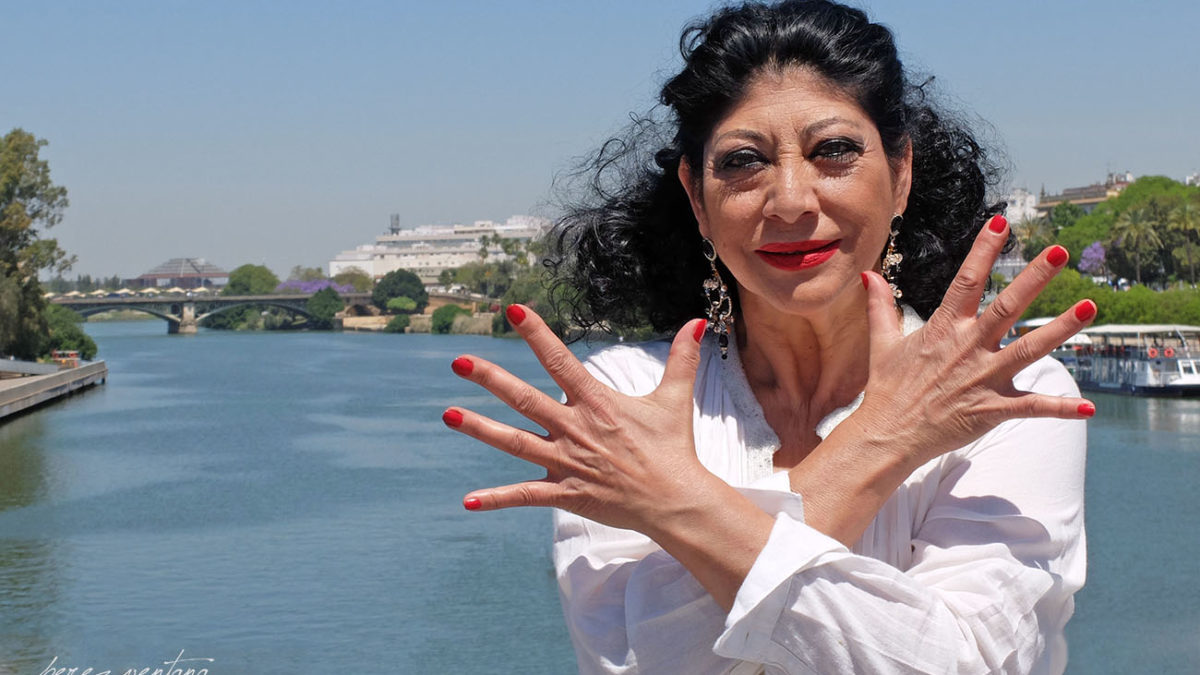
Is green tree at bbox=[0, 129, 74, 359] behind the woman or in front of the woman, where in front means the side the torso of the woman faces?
behind

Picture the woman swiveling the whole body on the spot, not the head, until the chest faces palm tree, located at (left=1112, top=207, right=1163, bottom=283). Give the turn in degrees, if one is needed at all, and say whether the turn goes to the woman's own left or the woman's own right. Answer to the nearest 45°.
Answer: approximately 180°

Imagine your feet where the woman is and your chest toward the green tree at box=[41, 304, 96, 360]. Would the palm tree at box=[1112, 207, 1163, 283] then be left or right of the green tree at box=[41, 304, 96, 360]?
right

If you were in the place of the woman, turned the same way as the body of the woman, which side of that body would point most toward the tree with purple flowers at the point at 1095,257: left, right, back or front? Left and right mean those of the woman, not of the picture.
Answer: back

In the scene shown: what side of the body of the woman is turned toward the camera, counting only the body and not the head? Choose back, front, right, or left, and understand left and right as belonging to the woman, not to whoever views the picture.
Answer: front

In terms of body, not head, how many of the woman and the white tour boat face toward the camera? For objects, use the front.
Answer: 1
